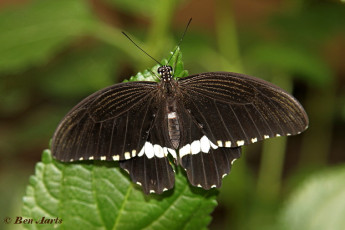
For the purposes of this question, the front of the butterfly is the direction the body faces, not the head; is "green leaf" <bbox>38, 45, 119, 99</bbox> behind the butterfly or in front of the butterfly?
in front

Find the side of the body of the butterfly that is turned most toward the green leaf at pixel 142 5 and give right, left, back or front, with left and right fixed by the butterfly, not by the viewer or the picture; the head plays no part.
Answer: front

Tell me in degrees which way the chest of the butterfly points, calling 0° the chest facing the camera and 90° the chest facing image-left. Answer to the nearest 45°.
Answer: approximately 180°

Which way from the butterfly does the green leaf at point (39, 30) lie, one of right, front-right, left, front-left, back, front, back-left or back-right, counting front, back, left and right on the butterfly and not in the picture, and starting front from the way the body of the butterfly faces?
front-left

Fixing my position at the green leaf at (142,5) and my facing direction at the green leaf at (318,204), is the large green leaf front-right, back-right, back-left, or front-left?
front-right
